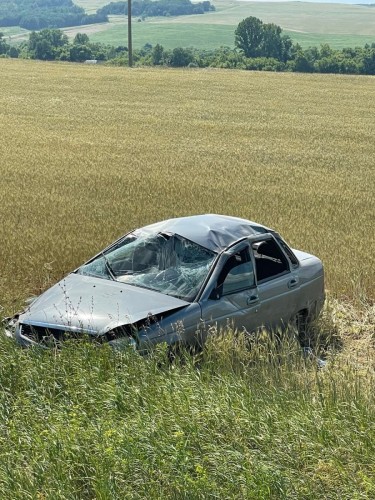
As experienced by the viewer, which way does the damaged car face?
facing the viewer and to the left of the viewer
